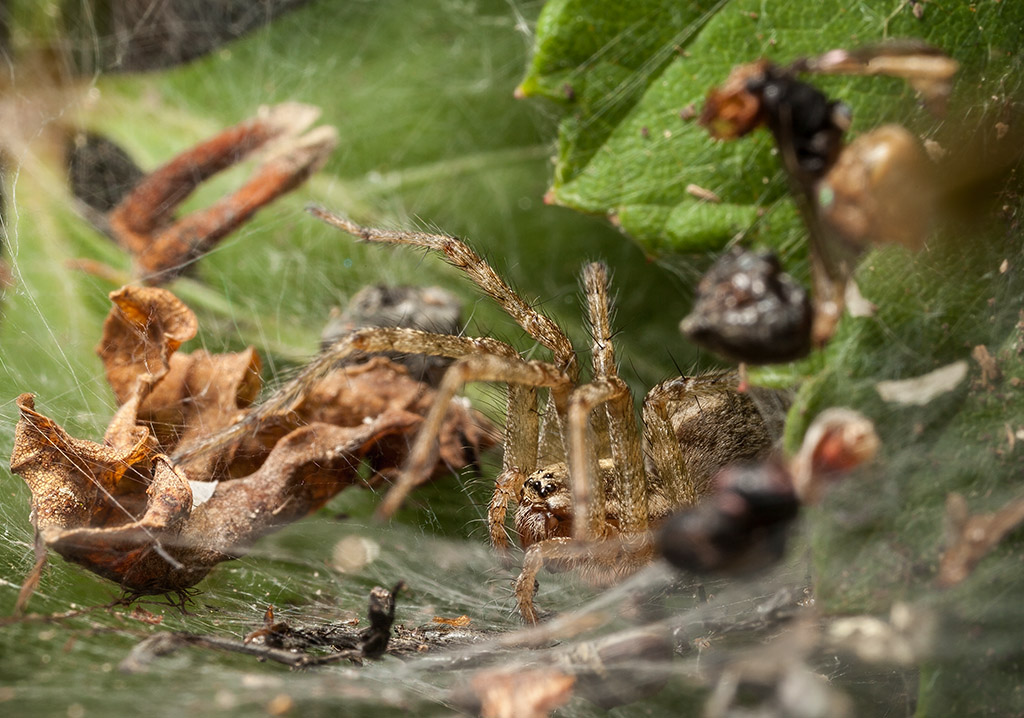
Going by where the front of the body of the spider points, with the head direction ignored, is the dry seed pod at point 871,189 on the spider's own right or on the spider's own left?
on the spider's own left

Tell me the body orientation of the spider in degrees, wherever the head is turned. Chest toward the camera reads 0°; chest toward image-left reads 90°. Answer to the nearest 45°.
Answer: approximately 45°

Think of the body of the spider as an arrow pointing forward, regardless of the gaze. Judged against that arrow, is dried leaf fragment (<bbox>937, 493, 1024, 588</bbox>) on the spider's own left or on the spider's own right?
on the spider's own left
